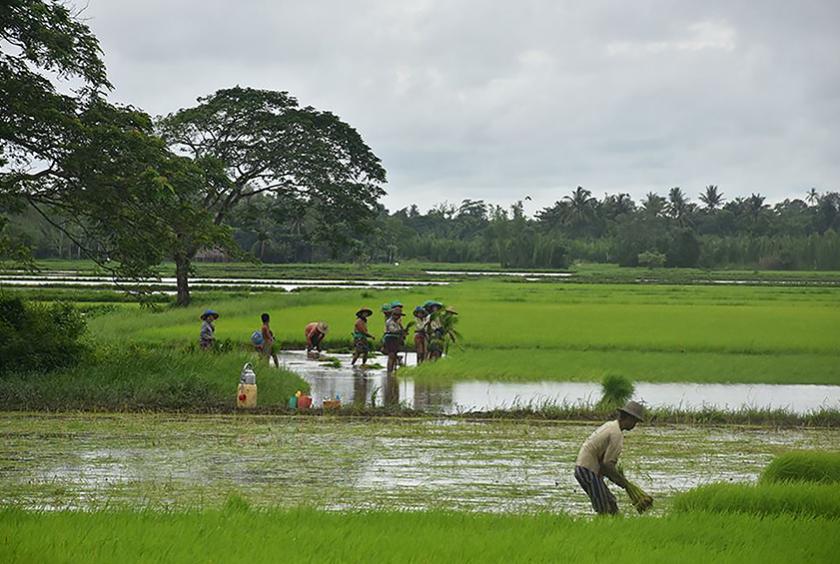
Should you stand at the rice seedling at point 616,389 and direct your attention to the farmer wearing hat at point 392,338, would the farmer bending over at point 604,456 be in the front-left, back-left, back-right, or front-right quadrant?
back-left

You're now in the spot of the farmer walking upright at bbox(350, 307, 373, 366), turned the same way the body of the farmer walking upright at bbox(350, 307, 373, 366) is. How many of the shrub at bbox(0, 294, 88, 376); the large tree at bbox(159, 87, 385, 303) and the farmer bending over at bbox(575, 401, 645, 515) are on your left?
1
